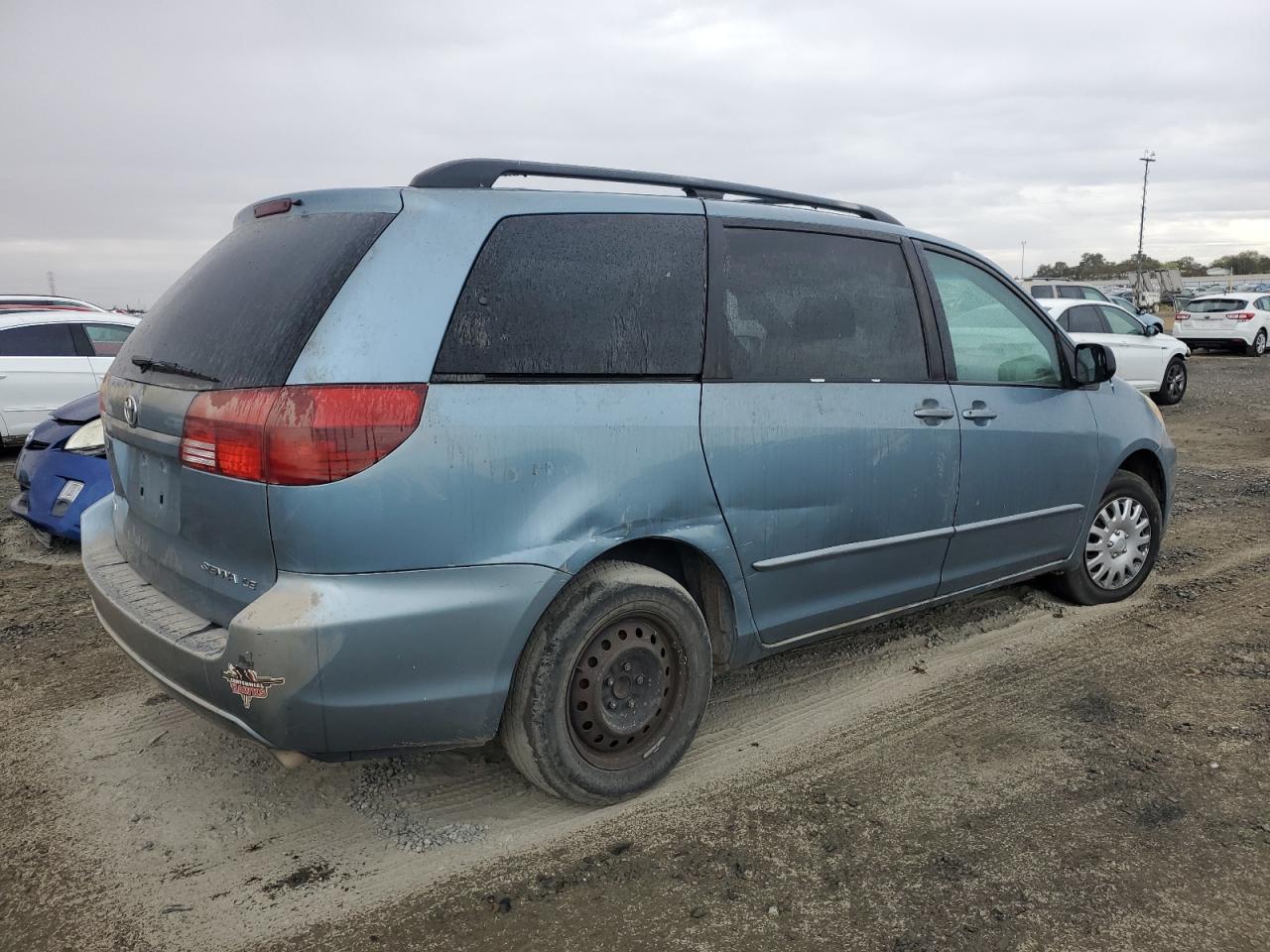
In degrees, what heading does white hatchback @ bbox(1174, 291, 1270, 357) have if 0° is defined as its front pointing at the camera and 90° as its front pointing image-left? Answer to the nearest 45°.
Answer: approximately 225°

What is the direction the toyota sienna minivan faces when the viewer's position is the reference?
facing away from the viewer and to the right of the viewer

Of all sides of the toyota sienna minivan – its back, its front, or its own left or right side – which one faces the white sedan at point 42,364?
left

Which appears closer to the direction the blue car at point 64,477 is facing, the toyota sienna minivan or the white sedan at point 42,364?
the toyota sienna minivan

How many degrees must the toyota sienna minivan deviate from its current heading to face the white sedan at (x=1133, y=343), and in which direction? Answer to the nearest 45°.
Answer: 0° — it already faces it

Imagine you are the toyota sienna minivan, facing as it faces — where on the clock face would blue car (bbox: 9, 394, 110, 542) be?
The blue car is roughly at 9 o'clock from the toyota sienna minivan.
